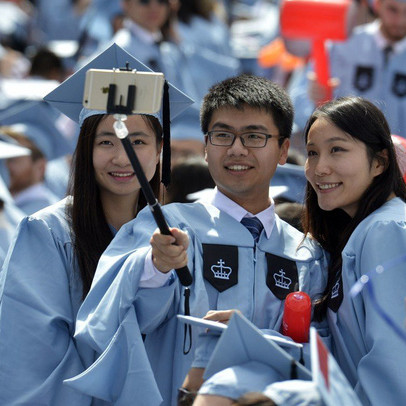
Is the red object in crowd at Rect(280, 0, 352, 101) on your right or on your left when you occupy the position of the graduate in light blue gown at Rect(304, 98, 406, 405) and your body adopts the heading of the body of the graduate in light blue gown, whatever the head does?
on your right

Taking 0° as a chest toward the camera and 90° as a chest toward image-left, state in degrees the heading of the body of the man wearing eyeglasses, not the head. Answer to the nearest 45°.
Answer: approximately 0°

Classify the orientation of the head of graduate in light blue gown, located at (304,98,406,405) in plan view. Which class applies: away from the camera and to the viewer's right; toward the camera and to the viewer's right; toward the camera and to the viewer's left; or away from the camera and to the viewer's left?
toward the camera and to the viewer's left

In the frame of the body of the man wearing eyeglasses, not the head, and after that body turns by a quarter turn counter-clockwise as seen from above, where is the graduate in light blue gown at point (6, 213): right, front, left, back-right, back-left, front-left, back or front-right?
back-left

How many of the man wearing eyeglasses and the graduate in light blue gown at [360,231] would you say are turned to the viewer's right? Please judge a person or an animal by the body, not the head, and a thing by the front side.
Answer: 0

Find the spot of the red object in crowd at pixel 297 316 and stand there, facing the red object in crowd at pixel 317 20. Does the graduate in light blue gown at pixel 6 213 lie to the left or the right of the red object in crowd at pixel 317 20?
left

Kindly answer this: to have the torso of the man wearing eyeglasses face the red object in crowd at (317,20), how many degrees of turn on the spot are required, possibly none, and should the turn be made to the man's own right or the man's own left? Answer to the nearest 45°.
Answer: approximately 180°

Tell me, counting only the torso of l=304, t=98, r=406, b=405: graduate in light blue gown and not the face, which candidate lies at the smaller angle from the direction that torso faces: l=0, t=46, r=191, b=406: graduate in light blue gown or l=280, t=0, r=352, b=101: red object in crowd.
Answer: the graduate in light blue gown

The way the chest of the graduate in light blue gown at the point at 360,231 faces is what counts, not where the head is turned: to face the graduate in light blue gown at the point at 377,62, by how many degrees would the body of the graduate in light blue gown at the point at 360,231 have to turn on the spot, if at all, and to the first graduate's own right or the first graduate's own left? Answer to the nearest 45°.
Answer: approximately 135° to the first graduate's own right
